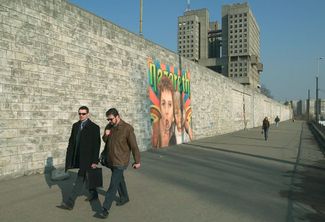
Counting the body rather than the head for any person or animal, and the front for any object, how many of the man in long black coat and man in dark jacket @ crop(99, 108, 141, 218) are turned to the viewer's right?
0

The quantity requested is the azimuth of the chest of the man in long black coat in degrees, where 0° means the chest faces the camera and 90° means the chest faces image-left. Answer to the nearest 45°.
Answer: approximately 45°

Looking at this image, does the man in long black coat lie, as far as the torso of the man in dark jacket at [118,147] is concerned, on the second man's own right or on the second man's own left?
on the second man's own right

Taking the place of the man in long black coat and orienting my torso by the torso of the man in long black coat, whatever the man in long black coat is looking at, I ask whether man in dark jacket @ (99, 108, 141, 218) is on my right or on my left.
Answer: on my left
